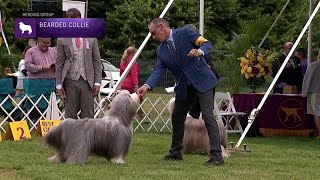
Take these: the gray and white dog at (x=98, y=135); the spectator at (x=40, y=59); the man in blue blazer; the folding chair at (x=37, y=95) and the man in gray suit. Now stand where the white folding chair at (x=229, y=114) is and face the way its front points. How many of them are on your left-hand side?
0

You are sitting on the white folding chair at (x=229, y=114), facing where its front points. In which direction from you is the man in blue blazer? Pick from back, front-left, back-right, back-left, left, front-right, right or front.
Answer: front-right

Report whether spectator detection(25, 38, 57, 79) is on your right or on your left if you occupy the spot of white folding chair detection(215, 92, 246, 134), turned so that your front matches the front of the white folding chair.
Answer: on your right

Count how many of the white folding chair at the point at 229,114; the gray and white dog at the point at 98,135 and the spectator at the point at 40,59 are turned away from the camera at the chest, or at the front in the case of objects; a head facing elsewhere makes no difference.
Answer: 0

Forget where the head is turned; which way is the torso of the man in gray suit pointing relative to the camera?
toward the camera

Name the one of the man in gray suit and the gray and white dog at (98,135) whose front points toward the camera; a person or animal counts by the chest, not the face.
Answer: the man in gray suit

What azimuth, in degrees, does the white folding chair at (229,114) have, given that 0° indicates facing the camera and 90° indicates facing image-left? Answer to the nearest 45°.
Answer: approximately 315°

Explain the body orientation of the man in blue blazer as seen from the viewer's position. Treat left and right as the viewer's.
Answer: facing the viewer and to the left of the viewer

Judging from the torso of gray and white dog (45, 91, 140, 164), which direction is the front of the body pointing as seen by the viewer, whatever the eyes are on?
to the viewer's right
